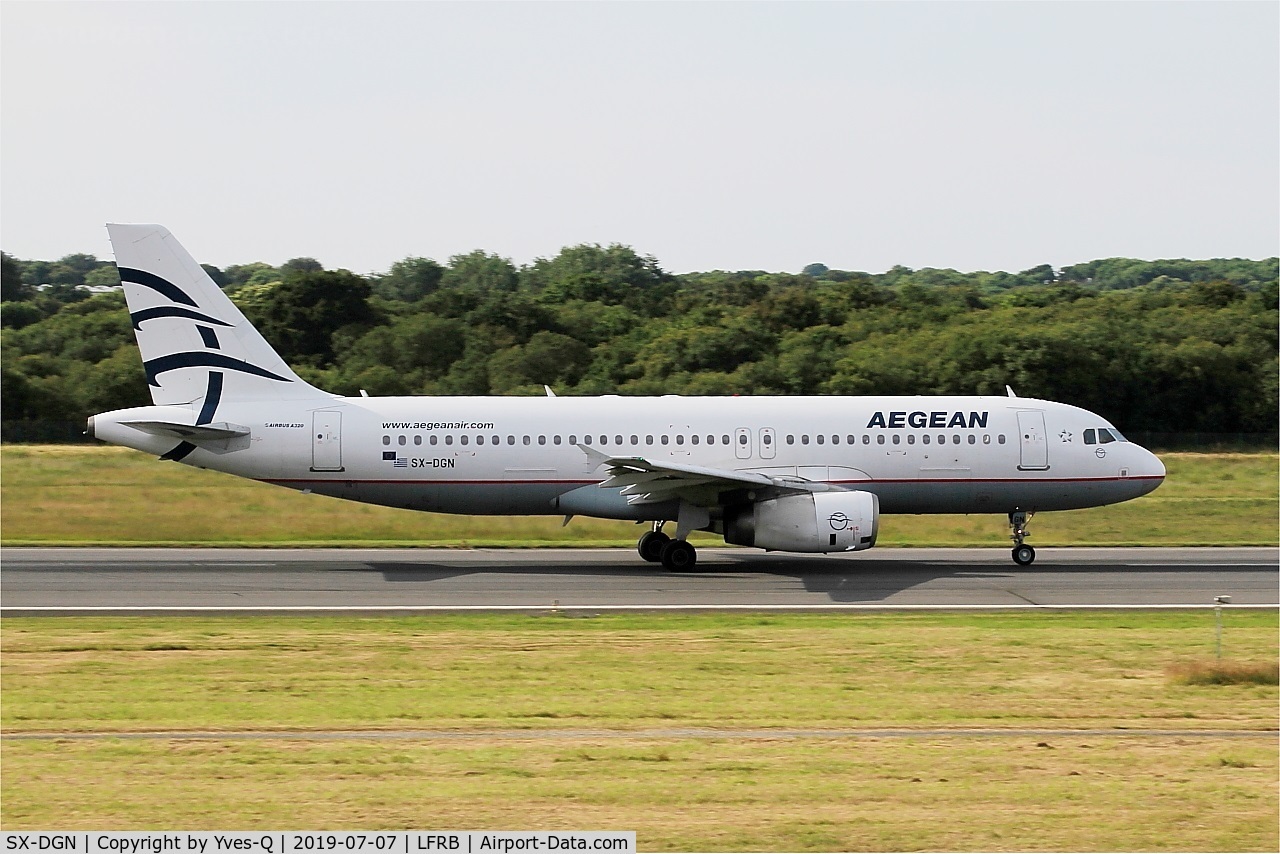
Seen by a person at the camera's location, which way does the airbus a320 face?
facing to the right of the viewer
